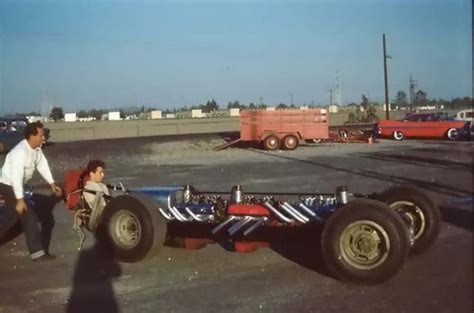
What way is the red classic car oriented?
to the viewer's right

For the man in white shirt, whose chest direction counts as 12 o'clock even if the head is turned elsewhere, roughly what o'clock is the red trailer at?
The red trailer is roughly at 10 o'clock from the man in white shirt.

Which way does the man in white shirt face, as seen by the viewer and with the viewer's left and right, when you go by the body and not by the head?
facing to the right of the viewer

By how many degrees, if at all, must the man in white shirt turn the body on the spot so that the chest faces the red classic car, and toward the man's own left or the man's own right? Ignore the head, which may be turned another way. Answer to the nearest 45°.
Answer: approximately 45° to the man's own left

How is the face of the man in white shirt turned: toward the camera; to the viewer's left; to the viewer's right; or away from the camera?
to the viewer's right

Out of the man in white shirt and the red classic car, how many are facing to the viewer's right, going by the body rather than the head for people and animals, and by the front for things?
2
